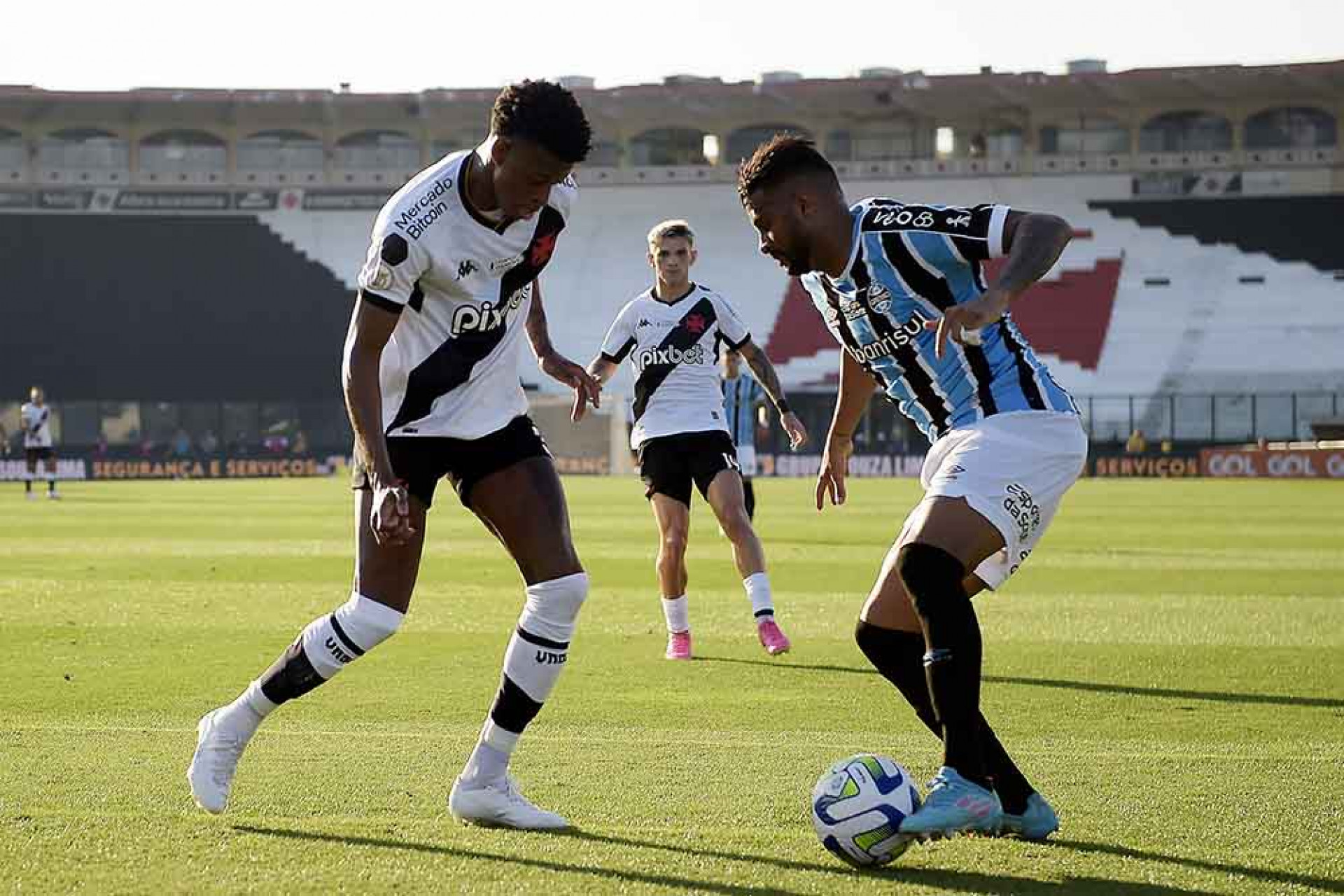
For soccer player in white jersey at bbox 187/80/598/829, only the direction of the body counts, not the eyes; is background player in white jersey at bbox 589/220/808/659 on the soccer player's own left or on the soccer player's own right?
on the soccer player's own left

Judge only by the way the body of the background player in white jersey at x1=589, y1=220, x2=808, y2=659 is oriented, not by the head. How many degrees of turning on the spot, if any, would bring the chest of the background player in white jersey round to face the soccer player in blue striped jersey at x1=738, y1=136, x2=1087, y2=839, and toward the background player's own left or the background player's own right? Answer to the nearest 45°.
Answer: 0° — they already face them

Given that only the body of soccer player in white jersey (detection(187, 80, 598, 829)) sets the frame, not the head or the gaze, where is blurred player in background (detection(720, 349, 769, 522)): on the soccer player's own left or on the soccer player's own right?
on the soccer player's own left

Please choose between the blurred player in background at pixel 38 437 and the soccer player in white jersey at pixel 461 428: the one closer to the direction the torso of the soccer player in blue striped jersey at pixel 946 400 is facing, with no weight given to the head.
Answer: the soccer player in white jersey

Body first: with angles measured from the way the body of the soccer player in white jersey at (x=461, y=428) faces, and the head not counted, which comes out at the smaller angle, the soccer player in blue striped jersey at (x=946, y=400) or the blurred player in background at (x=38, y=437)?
the soccer player in blue striped jersey

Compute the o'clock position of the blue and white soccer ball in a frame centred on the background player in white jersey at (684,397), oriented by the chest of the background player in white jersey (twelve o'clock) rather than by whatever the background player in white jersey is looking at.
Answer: The blue and white soccer ball is roughly at 12 o'clock from the background player in white jersey.

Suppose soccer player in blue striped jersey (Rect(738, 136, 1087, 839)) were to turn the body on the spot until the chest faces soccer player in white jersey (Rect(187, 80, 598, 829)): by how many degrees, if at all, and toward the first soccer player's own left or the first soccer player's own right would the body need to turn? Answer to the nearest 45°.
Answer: approximately 45° to the first soccer player's own right

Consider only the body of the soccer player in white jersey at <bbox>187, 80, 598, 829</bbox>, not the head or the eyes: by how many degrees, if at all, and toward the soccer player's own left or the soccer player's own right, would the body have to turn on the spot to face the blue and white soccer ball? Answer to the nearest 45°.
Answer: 0° — they already face it

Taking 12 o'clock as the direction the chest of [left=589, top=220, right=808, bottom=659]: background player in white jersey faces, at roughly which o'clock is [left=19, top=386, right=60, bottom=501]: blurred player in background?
The blurred player in background is roughly at 5 o'clock from the background player in white jersey.

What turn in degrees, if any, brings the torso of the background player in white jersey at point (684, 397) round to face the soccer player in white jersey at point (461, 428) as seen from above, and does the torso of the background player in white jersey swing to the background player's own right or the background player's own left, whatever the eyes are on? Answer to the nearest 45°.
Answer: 0° — they already face them

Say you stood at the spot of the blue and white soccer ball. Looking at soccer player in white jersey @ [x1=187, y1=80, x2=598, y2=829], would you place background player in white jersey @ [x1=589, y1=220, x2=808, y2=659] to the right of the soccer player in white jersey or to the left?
right

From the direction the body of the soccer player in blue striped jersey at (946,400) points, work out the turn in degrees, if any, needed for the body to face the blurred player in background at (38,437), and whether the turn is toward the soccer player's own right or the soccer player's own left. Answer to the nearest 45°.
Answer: approximately 90° to the soccer player's own right
